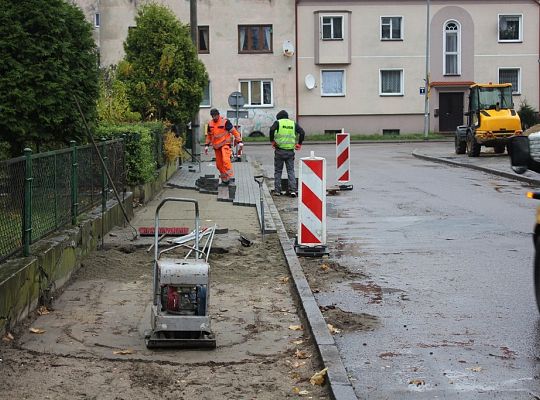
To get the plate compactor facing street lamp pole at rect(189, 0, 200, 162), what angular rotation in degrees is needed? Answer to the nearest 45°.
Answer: approximately 180°

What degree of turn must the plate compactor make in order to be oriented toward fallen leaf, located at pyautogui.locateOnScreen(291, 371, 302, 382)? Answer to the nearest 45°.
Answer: approximately 45° to its left

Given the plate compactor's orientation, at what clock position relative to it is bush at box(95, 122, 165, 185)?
The bush is roughly at 6 o'clock from the plate compactor.

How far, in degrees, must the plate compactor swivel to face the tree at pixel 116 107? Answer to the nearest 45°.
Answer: approximately 180°

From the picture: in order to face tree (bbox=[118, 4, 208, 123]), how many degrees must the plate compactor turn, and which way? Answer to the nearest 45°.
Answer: approximately 180°

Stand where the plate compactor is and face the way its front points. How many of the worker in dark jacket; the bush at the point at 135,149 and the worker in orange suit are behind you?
3

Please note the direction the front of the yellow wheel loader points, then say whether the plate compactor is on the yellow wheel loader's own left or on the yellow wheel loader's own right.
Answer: on the yellow wheel loader's own left

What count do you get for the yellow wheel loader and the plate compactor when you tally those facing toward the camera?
1

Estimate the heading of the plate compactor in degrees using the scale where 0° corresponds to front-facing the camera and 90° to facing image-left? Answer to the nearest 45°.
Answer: approximately 0°

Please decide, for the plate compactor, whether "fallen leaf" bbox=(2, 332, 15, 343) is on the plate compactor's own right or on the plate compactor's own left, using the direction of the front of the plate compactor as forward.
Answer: on the plate compactor's own right

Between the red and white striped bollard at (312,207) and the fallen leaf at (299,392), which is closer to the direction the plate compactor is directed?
the fallen leaf
